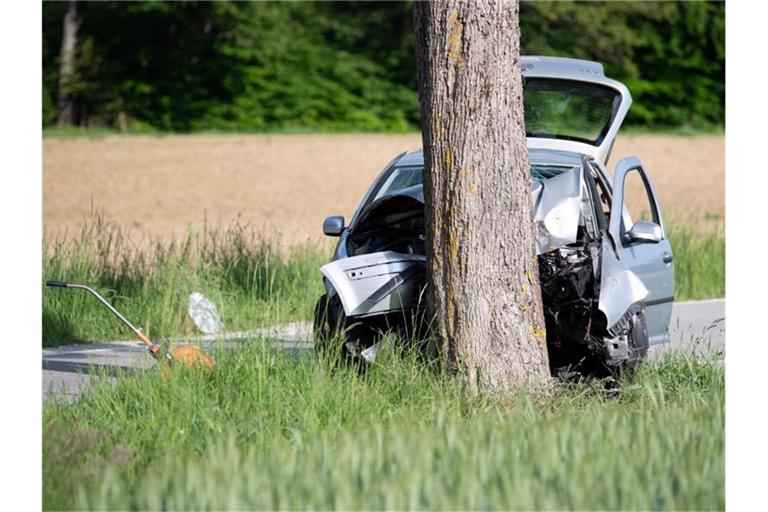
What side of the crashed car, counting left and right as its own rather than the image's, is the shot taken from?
front

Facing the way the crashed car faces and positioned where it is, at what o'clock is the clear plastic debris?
The clear plastic debris is roughly at 4 o'clock from the crashed car.
